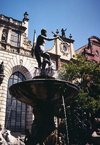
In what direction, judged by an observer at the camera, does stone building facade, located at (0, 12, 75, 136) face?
facing the viewer and to the right of the viewer

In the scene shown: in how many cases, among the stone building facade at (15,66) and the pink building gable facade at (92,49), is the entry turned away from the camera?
0

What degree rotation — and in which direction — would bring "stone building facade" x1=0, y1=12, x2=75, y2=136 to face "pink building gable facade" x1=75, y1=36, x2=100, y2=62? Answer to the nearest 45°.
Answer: approximately 90° to its left

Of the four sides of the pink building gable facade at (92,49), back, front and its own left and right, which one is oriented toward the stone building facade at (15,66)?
right

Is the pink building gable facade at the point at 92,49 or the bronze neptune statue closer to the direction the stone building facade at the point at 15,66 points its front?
the bronze neptune statue

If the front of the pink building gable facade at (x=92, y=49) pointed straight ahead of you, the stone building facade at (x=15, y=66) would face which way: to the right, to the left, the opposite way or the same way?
the same way

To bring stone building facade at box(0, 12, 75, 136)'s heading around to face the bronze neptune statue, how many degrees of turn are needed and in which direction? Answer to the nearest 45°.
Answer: approximately 45° to its right

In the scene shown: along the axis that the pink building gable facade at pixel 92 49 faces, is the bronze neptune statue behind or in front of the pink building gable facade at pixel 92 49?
in front

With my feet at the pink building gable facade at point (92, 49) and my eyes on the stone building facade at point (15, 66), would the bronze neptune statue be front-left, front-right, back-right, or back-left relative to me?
front-left
